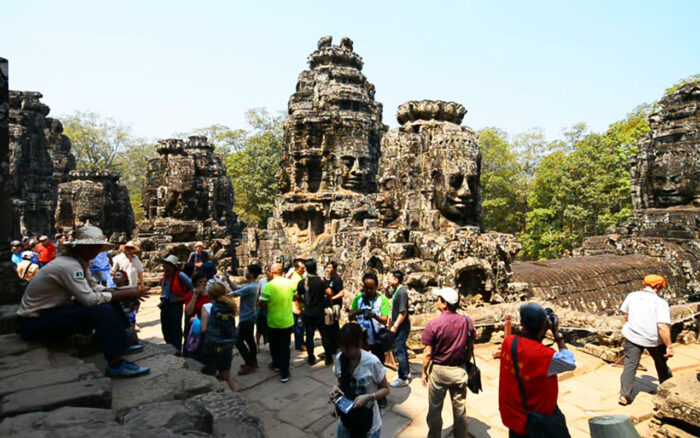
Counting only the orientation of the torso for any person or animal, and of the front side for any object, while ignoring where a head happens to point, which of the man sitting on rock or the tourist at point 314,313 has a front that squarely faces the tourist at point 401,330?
the man sitting on rock

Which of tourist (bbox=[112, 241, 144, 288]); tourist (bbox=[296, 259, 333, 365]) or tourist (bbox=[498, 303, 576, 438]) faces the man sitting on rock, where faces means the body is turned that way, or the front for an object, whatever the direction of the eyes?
tourist (bbox=[112, 241, 144, 288])

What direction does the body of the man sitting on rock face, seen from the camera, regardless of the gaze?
to the viewer's right

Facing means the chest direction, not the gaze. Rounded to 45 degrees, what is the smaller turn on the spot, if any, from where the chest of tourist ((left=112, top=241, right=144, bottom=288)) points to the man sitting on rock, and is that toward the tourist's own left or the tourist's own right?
0° — they already face them

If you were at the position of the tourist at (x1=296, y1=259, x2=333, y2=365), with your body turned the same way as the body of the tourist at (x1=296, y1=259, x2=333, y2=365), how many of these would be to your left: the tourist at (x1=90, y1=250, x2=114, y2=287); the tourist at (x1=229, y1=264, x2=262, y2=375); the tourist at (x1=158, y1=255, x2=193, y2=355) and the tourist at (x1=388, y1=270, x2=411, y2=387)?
3

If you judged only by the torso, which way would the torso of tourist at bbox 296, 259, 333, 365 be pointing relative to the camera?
away from the camera

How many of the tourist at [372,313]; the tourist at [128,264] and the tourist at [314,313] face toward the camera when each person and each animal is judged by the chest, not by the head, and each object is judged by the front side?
2

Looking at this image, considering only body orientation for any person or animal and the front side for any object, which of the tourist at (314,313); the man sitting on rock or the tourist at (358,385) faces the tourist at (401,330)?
the man sitting on rock

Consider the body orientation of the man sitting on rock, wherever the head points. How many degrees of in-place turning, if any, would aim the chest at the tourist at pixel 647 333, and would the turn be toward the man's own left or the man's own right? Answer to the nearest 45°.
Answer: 0° — they already face them

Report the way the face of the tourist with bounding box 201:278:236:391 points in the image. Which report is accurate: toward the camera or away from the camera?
away from the camera
